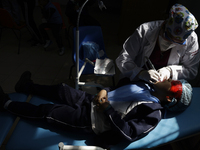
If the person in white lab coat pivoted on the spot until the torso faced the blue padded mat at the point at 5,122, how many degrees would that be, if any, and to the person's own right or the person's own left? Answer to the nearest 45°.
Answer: approximately 45° to the person's own right

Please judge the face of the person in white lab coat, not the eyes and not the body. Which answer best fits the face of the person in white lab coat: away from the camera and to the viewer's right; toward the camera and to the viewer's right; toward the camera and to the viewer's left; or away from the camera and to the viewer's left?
toward the camera and to the viewer's left
